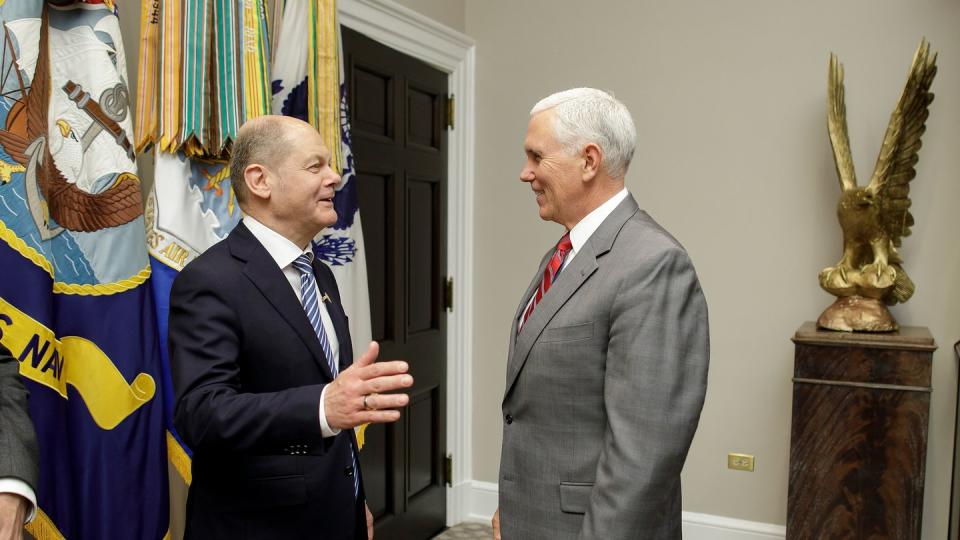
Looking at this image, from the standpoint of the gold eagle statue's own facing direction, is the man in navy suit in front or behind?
in front

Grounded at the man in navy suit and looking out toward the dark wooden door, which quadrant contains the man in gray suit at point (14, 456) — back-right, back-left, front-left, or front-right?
back-left

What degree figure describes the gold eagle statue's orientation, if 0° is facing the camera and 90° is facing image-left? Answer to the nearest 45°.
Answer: approximately 45°

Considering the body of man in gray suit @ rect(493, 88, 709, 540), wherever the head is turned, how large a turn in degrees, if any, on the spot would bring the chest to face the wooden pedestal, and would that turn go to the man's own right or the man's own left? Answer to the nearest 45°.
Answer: approximately 135° to the man's own right

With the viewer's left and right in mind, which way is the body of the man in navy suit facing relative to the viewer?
facing the viewer and to the right of the viewer

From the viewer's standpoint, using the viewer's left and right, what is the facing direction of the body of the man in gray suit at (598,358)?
facing to the left of the viewer

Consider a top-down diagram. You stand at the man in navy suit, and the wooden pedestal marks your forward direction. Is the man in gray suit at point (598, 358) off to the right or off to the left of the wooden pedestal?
right

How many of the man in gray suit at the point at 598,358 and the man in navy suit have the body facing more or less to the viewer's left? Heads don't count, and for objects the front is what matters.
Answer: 1

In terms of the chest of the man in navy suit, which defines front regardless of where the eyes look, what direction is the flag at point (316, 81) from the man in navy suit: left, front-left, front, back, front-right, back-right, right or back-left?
back-left

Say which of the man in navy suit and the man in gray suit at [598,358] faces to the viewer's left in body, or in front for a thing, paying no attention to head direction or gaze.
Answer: the man in gray suit

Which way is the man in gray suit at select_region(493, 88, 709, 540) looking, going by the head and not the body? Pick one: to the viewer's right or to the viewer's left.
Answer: to the viewer's left

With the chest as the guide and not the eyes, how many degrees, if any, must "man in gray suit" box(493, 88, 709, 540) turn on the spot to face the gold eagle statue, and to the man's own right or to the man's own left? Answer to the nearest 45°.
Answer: approximately 135° to the man's own right

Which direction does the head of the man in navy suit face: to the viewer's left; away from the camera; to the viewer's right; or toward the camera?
to the viewer's right

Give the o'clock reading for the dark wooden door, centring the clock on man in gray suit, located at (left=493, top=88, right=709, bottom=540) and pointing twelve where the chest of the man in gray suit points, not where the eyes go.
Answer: The dark wooden door is roughly at 2 o'clock from the man in gray suit.
